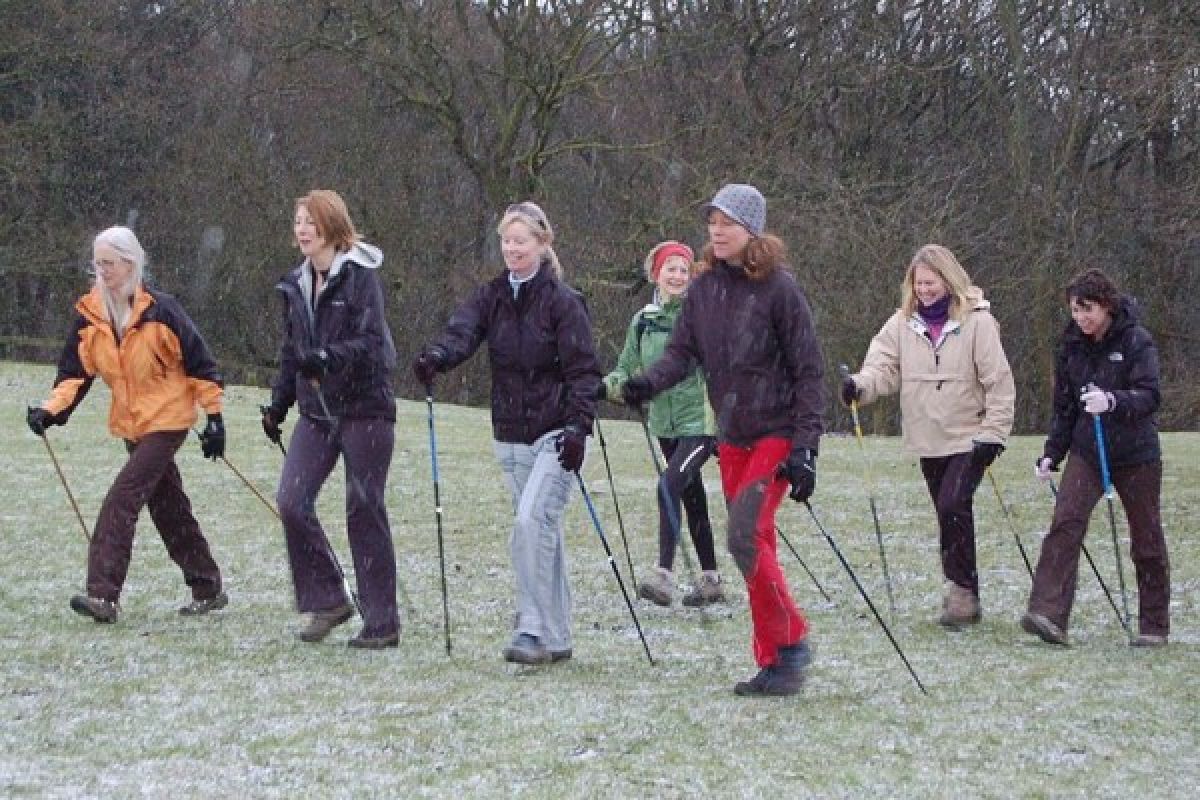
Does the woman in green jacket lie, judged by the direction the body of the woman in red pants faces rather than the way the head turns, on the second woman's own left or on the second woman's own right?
on the second woman's own right

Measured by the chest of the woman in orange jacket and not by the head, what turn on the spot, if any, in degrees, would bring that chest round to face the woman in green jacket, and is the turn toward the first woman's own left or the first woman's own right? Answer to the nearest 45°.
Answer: approximately 135° to the first woman's own left

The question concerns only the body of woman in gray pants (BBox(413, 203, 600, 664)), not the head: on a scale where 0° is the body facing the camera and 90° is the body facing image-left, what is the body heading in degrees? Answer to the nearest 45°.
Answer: approximately 45°

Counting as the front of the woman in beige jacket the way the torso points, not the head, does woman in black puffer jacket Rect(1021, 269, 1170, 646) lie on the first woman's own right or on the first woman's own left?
on the first woman's own left
